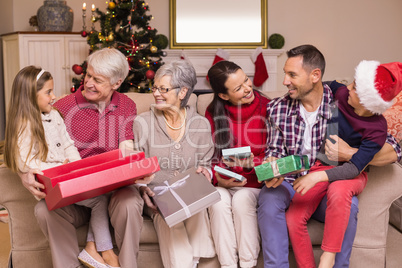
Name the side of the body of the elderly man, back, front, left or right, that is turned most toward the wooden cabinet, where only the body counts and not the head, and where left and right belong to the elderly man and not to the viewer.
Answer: back

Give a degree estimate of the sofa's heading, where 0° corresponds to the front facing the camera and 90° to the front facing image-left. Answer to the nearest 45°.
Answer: approximately 0°

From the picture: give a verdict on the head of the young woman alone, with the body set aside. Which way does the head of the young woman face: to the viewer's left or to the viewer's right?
to the viewer's right

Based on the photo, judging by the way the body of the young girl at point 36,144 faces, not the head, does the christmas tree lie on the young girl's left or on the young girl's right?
on the young girl's left

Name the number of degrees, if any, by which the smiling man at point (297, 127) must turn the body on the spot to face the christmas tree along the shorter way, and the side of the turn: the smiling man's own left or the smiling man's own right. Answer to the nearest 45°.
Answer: approximately 135° to the smiling man's own right

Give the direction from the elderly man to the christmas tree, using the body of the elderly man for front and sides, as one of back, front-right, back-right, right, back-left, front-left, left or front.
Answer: back

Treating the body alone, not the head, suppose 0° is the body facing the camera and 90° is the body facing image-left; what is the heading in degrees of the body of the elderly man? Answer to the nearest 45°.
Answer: approximately 0°
